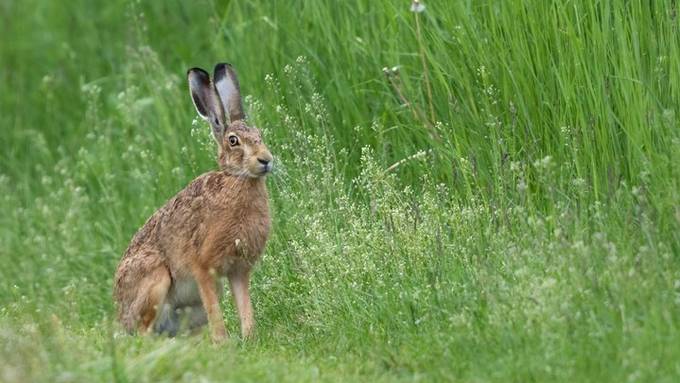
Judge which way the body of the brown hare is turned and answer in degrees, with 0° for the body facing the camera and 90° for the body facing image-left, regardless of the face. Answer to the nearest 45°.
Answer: approximately 315°
